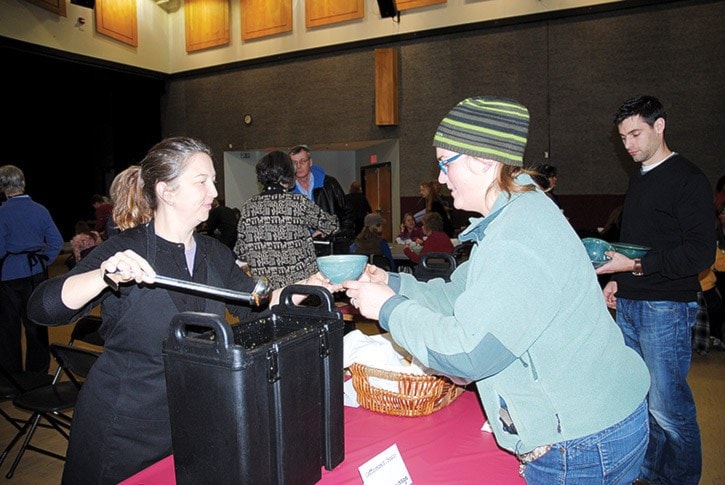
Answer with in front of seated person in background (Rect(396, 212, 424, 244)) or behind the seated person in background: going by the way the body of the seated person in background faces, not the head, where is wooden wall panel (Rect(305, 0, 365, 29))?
behind

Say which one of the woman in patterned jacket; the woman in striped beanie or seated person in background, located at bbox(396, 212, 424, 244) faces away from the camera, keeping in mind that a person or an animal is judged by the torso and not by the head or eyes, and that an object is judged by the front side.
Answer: the woman in patterned jacket

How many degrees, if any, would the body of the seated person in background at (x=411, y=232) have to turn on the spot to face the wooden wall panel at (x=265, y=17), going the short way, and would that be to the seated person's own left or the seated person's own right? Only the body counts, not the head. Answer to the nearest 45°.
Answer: approximately 135° to the seated person's own right

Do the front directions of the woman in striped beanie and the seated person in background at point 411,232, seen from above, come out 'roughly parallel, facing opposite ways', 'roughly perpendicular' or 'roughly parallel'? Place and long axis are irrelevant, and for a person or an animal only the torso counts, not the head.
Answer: roughly perpendicular

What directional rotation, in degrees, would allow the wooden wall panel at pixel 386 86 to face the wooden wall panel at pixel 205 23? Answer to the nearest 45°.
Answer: approximately 90° to its right

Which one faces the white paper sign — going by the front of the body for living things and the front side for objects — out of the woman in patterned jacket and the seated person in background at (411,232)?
the seated person in background

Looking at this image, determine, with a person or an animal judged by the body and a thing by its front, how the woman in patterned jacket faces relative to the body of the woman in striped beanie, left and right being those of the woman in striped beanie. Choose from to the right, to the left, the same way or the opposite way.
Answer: to the right

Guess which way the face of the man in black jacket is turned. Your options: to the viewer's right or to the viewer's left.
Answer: to the viewer's left

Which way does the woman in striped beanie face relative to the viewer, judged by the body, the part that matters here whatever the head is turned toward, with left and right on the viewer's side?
facing to the left of the viewer

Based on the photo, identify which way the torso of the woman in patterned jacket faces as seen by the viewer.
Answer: away from the camera

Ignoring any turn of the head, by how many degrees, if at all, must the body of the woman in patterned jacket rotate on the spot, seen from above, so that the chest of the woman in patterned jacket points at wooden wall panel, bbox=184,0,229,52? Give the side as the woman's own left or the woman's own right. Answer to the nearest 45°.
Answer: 0° — they already face it

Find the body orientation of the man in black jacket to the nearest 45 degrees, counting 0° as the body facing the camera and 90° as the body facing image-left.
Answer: approximately 45°

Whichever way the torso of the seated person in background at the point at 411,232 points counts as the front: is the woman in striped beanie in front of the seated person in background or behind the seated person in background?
in front

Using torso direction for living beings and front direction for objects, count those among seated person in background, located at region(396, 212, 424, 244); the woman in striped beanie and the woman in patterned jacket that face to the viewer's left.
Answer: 1

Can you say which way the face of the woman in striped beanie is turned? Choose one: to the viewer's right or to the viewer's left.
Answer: to the viewer's left
